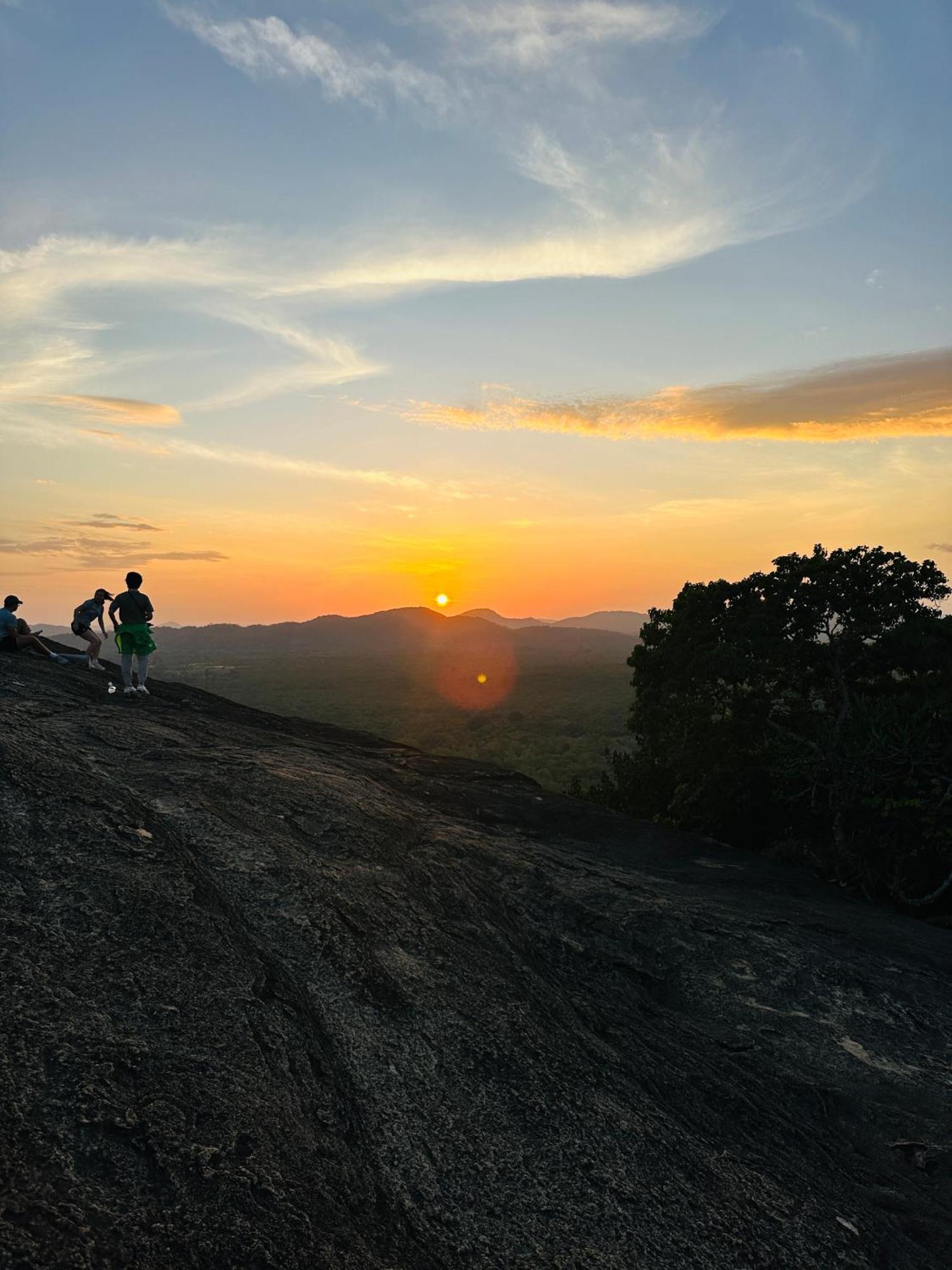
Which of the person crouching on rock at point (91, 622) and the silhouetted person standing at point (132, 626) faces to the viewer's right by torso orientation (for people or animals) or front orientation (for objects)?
the person crouching on rock

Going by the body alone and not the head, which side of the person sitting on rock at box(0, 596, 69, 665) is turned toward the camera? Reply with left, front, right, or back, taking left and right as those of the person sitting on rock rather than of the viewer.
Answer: right

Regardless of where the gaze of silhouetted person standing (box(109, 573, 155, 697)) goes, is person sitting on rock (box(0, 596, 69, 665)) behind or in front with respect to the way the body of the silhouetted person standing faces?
in front

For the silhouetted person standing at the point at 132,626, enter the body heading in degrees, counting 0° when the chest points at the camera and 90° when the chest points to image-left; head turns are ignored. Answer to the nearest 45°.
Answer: approximately 180°

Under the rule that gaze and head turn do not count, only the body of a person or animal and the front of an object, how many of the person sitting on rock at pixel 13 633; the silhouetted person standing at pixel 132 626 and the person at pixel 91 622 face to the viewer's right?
2

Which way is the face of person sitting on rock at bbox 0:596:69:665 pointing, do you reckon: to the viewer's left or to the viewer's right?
to the viewer's right

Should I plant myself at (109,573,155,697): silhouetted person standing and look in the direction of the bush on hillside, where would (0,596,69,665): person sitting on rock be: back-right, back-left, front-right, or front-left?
back-left

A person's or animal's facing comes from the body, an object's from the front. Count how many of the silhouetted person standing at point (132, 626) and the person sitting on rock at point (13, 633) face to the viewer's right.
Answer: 1

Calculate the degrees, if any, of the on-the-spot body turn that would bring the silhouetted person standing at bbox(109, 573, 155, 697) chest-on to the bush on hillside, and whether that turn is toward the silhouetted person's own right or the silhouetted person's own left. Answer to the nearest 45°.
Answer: approximately 90° to the silhouetted person's own right

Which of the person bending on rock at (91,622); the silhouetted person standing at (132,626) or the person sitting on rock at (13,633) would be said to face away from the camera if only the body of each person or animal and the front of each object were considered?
the silhouetted person standing

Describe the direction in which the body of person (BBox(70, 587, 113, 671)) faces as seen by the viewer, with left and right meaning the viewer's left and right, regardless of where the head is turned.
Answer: facing to the right of the viewer
